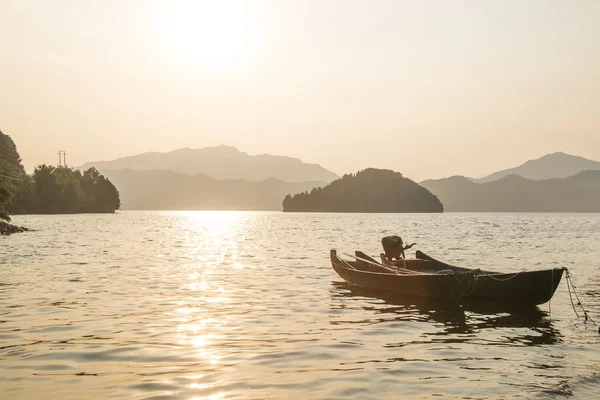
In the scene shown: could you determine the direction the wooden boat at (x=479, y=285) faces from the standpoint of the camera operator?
facing the viewer and to the right of the viewer
